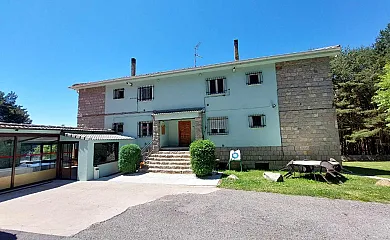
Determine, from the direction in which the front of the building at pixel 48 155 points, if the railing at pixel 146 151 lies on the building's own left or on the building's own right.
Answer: on the building's own left

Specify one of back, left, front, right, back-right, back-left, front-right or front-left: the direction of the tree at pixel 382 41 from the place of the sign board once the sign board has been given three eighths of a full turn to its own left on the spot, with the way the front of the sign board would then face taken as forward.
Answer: front

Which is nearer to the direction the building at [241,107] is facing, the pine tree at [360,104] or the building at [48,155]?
the building

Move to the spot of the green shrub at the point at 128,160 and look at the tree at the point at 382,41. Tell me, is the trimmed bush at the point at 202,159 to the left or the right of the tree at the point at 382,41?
right

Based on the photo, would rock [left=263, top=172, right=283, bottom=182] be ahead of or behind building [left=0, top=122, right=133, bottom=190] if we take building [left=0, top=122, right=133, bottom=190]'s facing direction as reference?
ahead

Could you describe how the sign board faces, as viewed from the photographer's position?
facing the viewer

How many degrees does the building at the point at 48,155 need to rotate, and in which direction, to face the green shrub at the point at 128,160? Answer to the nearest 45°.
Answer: approximately 45° to its left

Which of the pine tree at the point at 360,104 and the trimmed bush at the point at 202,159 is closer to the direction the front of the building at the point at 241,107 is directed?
the trimmed bush

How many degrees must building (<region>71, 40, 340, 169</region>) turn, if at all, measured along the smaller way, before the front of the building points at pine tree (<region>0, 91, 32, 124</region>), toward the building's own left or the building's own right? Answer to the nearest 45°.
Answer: approximately 90° to the building's own right

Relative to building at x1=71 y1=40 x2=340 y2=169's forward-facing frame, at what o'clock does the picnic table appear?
The picnic table is roughly at 9 o'clock from the building.

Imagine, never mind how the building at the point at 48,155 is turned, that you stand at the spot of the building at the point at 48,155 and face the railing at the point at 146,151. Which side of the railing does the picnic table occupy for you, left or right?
right

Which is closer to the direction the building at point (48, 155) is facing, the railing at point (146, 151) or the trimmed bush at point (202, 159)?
the trimmed bush

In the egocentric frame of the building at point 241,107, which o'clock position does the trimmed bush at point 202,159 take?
The trimmed bush is roughly at 12 o'clock from the building.

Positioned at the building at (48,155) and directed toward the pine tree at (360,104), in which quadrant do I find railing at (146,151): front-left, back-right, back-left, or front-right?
front-left

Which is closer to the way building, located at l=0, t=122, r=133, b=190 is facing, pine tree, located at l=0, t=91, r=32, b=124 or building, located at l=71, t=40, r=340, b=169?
the building

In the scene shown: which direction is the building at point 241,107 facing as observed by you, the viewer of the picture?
facing the viewer and to the left of the viewer

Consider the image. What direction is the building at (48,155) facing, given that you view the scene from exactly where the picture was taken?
facing the viewer and to the right of the viewer

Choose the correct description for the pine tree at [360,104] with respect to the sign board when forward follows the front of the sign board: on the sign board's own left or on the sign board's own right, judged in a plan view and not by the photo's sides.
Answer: on the sign board's own left

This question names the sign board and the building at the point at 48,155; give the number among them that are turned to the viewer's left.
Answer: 0
